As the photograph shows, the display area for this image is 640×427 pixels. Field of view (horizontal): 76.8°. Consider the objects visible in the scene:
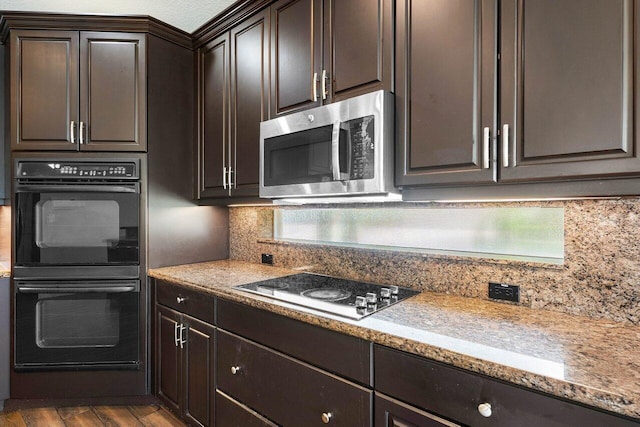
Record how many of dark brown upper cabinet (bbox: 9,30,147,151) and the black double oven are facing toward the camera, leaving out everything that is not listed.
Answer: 2

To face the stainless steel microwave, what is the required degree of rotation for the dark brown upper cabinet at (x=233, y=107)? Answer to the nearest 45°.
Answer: approximately 90° to its left

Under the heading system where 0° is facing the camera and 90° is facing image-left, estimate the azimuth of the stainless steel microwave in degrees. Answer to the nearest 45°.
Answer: approximately 45°

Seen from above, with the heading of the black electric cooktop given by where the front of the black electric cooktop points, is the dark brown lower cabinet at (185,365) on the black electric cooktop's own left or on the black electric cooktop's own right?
on the black electric cooktop's own right

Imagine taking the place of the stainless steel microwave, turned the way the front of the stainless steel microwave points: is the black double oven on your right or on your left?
on your right

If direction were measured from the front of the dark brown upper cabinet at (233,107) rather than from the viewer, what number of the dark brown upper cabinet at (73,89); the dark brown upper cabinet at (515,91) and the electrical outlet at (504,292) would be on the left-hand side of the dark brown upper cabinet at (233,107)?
2

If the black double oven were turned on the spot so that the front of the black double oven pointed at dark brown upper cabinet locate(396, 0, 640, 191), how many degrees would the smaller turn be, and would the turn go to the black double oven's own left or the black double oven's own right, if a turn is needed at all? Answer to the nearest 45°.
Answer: approximately 45° to the black double oven's own left

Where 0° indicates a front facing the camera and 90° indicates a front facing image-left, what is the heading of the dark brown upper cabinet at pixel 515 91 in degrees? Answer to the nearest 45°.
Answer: approximately 45°

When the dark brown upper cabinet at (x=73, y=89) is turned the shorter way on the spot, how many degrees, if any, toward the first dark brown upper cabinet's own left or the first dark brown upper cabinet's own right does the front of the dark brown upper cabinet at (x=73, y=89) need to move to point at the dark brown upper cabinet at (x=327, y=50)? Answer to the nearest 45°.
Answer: approximately 45° to the first dark brown upper cabinet's own left

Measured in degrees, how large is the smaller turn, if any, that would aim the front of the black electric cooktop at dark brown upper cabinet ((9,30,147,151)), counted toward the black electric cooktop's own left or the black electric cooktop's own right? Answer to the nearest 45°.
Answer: approximately 45° to the black electric cooktop's own right
